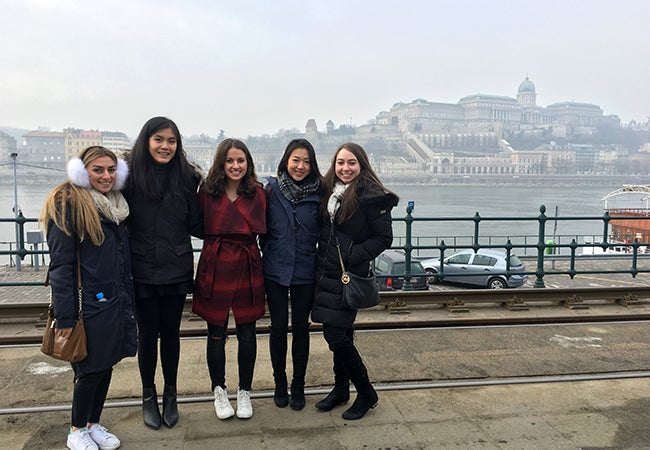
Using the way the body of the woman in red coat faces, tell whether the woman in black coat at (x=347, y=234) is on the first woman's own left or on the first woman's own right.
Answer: on the first woman's own left

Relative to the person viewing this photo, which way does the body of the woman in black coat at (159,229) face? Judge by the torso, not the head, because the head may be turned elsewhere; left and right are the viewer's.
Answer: facing the viewer

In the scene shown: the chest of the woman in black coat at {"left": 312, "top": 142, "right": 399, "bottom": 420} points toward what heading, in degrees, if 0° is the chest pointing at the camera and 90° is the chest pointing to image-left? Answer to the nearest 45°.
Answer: approximately 45°

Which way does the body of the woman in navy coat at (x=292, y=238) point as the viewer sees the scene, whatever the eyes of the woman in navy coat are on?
toward the camera

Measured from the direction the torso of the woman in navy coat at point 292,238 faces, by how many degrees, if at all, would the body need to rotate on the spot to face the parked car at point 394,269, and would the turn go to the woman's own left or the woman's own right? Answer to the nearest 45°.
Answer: approximately 180°

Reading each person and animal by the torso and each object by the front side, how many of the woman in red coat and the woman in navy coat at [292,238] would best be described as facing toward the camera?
2

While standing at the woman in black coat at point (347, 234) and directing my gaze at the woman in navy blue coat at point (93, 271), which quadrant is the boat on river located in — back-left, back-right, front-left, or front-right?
back-right

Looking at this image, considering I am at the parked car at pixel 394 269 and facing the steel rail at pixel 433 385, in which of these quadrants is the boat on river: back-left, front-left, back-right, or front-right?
back-left

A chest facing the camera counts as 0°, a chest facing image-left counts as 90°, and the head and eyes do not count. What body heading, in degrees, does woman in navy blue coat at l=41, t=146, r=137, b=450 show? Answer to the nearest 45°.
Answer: approximately 315°

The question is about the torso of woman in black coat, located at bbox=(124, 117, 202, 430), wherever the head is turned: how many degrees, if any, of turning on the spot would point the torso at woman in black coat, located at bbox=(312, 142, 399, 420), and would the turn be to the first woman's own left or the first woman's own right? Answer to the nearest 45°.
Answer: approximately 90° to the first woman's own left

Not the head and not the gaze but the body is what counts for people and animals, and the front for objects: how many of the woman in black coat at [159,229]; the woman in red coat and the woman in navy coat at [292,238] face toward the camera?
3
